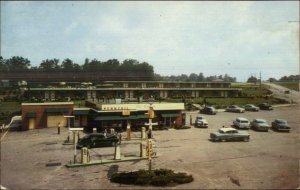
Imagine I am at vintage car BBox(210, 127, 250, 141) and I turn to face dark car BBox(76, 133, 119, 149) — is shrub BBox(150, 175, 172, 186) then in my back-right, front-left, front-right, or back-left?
front-left

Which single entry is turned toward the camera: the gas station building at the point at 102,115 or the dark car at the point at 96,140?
the gas station building

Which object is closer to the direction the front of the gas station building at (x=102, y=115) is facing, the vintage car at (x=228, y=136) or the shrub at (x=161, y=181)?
the shrub

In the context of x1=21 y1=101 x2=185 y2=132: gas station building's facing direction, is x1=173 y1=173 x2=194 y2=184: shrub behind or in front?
in front

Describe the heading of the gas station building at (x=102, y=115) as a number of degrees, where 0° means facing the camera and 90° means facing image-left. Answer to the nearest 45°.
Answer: approximately 0°

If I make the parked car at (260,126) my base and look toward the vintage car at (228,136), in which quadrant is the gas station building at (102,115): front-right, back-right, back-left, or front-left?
front-right

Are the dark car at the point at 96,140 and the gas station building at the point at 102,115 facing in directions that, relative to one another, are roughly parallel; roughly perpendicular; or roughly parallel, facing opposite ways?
roughly perpendicular

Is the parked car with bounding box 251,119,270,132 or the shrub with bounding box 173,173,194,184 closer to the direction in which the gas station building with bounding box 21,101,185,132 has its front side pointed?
the shrub

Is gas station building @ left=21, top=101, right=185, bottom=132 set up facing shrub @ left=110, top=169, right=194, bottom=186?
yes

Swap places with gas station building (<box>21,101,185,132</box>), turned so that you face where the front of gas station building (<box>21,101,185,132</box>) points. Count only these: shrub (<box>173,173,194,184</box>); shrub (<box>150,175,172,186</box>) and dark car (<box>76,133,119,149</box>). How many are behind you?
0

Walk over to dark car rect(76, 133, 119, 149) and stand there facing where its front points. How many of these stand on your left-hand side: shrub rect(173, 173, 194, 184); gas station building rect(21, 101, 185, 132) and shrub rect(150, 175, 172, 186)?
1

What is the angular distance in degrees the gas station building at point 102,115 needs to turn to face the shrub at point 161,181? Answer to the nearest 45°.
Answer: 0° — it already faces it
